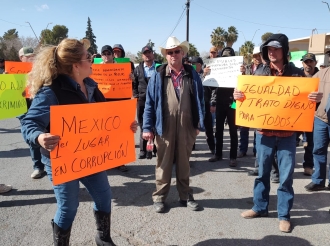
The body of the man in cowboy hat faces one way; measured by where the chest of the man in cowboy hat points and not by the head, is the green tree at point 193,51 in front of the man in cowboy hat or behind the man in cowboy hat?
behind

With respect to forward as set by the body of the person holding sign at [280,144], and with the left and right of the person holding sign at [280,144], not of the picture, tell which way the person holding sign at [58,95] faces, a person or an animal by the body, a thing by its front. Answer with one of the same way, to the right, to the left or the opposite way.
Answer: to the left

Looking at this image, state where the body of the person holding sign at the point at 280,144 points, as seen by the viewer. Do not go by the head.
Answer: toward the camera

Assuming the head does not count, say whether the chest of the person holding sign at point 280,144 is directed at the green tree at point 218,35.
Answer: no

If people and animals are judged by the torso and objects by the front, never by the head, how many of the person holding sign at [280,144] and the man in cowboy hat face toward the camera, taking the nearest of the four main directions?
2

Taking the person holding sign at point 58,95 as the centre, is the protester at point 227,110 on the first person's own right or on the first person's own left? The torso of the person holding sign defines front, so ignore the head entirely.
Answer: on the first person's own left

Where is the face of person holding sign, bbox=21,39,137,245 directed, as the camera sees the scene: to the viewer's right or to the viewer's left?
to the viewer's right

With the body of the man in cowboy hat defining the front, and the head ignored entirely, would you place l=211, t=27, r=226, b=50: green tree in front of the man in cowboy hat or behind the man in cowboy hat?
behind

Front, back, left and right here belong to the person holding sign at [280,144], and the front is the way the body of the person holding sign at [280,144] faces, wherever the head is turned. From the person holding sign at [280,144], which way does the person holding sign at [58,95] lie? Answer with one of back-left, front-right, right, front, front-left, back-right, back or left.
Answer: front-right

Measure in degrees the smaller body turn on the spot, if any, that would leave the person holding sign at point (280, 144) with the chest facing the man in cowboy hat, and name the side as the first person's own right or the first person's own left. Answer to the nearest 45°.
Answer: approximately 90° to the first person's own right

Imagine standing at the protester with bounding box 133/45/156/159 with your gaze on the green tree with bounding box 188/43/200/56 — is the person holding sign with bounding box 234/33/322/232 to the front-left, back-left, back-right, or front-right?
back-right

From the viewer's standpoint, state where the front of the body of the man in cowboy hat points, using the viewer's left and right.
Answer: facing the viewer

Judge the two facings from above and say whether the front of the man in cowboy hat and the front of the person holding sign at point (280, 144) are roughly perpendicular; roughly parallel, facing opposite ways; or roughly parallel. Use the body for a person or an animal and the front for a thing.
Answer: roughly parallel

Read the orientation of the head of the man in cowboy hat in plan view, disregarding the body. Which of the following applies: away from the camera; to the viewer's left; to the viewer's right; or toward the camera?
toward the camera

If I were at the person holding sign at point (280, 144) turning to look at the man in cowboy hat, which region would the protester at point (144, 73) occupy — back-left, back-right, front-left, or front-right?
front-right
